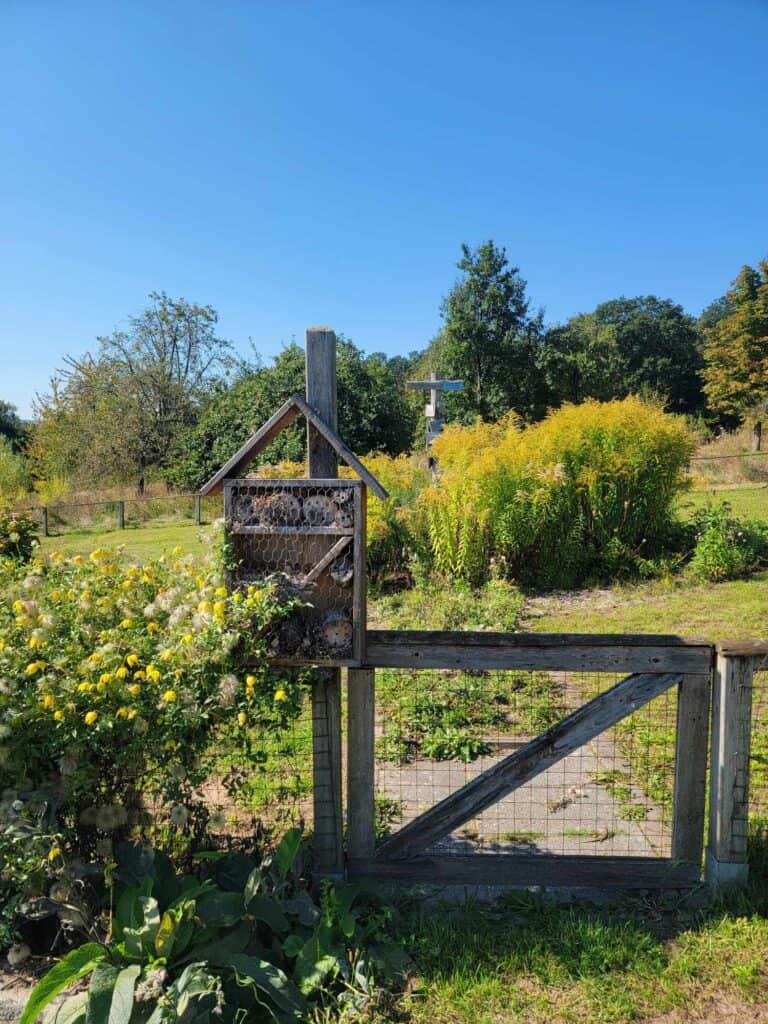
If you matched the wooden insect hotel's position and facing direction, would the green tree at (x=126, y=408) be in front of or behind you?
behind

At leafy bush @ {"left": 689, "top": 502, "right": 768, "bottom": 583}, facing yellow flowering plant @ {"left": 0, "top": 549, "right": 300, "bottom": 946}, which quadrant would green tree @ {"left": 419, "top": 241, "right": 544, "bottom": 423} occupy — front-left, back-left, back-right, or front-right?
back-right

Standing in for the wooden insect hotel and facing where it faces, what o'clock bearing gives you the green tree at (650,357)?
The green tree is roughly at 7 o'clock from the wooden insect hotel.

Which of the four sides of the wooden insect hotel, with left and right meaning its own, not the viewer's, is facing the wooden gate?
left

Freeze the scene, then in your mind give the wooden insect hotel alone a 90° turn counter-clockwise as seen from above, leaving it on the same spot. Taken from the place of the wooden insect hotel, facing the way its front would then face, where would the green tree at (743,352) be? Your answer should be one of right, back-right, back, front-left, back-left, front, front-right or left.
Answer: front-left

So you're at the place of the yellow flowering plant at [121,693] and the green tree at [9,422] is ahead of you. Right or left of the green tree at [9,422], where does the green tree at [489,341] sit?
right

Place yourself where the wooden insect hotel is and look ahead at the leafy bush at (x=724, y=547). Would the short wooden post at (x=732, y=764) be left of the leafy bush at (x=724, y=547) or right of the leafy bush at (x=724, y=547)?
right

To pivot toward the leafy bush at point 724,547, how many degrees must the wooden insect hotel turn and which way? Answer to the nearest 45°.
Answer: approximately 135° to its left

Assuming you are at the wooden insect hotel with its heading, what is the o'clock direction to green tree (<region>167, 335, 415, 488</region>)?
The green tree is roughly at 6 o'clock from the wooden insect hotel.

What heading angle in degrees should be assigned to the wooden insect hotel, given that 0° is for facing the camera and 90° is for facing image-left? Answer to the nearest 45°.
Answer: approximately 0°

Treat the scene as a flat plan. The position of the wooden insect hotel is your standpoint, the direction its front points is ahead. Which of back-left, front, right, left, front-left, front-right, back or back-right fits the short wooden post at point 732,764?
left

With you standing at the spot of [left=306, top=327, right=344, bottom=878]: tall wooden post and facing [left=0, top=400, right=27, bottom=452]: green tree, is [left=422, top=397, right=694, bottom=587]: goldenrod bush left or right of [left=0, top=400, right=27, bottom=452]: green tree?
right

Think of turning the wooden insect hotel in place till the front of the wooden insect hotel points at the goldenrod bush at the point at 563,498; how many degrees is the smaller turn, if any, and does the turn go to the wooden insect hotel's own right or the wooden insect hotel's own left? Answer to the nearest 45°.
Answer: approximately 135° to the wooden insect hotel's own left
